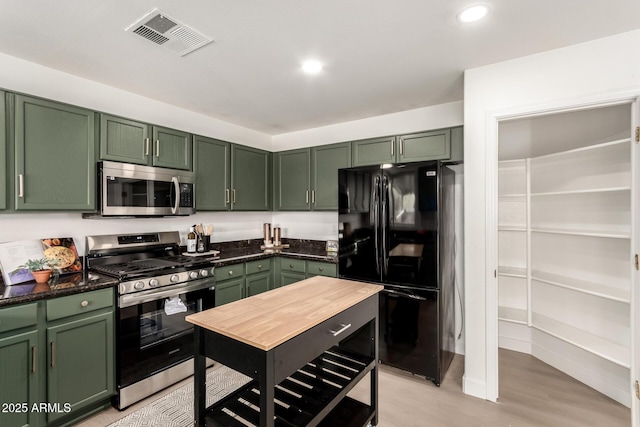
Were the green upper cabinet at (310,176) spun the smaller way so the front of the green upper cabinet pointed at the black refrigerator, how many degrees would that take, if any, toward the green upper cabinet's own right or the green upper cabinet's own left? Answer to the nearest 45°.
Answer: approximately 90° to the green upper cabinet's own left

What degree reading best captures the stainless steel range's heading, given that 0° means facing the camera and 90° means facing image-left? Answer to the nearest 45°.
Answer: approximately 315°

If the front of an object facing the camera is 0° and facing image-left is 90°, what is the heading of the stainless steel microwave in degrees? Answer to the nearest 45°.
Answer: approximately 315°

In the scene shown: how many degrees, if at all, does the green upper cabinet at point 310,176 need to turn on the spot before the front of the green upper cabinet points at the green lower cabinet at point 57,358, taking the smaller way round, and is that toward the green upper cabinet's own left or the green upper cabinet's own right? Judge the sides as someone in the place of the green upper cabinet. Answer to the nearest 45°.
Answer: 0° — it already faces it

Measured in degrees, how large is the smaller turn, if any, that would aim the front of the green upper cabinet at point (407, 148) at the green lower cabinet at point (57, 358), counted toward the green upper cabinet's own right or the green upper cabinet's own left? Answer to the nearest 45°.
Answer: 0° — it already faces it

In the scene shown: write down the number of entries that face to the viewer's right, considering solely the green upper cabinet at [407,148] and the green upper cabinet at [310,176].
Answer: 0

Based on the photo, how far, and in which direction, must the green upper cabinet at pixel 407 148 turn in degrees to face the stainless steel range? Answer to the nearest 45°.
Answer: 0° — it already faces it

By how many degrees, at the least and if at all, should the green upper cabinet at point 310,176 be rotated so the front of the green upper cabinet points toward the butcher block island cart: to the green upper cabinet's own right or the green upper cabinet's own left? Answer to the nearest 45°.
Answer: approximately 45° to the green upper cabinet's own left

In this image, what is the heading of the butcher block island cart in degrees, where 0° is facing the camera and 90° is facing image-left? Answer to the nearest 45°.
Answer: approximately 315°

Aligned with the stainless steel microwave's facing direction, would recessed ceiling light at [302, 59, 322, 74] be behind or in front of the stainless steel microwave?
in front
